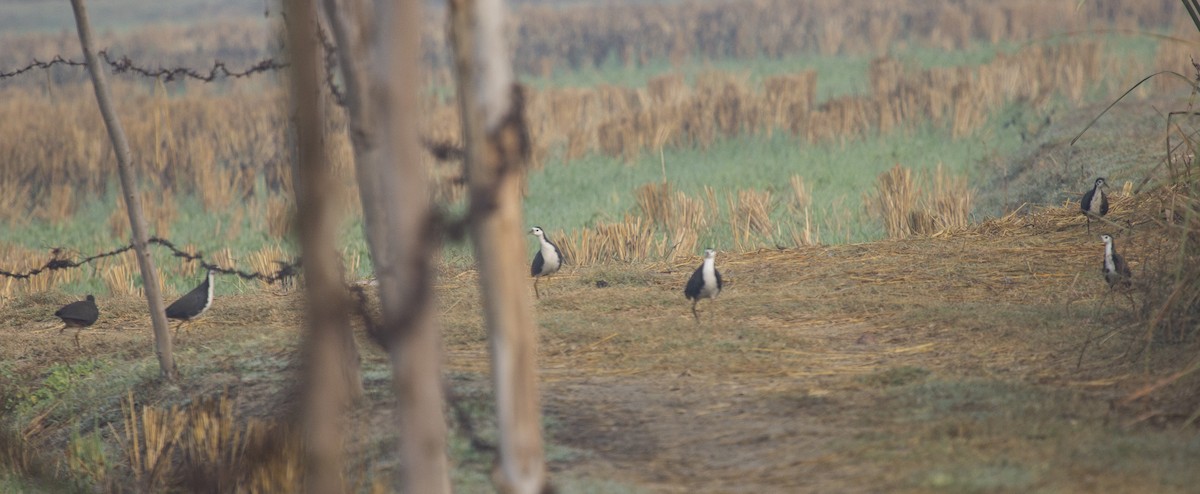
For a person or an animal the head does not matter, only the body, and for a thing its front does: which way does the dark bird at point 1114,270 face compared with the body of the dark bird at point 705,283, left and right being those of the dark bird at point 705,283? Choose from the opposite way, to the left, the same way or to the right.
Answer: to the right

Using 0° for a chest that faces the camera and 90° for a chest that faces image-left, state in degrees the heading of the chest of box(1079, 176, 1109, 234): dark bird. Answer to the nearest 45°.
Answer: approximately 315°

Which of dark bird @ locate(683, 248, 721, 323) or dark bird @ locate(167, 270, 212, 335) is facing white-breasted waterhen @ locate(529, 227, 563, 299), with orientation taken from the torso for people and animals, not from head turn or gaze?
dark bird @ locate(167, 270, 212, 335)

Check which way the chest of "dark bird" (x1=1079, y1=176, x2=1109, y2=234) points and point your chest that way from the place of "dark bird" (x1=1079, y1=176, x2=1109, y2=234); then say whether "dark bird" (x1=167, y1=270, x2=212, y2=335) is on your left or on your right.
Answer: on your right

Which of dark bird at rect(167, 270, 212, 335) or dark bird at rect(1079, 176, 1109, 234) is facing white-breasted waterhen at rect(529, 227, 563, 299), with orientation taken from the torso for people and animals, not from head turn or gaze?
dark bird at rect(167, 270, 212, 335)

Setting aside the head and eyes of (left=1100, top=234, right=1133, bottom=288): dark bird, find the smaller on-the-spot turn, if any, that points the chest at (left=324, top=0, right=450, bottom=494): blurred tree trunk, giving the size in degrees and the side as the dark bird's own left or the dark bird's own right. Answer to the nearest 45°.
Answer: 0° — it already faces it

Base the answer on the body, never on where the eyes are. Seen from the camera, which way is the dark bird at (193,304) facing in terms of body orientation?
to the viewer's right

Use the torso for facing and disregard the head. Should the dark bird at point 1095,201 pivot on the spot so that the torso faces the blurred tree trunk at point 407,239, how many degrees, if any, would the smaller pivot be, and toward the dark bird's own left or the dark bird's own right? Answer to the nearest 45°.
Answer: approximately 45° to the dark bird's own right

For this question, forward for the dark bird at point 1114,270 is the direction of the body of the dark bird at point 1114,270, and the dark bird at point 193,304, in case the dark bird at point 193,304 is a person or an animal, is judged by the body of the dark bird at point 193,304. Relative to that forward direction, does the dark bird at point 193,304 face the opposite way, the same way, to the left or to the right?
the opposite way
